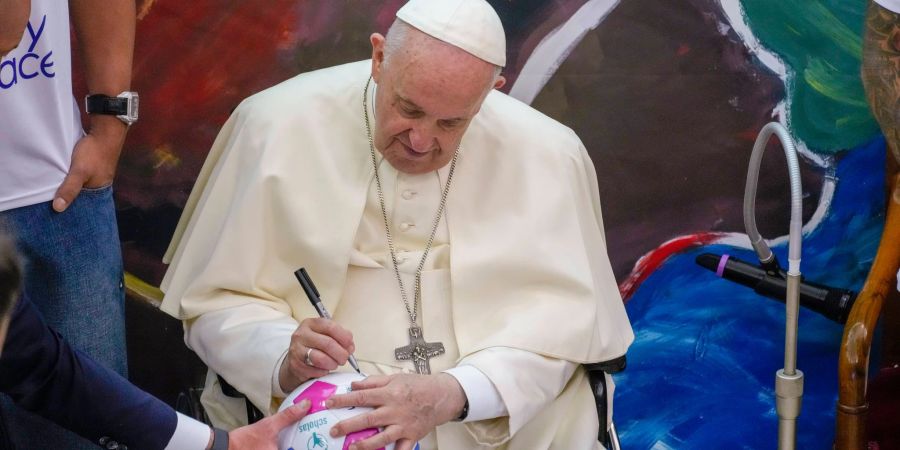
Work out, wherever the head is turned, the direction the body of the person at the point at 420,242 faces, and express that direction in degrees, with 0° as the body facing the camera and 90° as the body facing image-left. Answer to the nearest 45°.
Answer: approximately 0°

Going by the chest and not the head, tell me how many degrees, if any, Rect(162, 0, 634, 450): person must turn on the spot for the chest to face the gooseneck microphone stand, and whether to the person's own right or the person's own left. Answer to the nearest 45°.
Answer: approximately 90° to the person's own left
